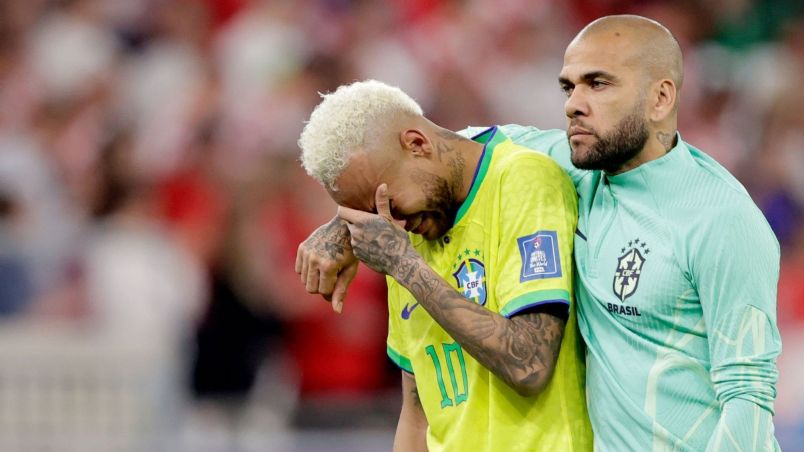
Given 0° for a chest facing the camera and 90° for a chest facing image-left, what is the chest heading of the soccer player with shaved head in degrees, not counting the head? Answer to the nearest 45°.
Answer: approximately 45°

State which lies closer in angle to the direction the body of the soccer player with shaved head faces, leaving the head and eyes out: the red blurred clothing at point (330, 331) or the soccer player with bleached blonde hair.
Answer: the soccer player with bleached blonde hair

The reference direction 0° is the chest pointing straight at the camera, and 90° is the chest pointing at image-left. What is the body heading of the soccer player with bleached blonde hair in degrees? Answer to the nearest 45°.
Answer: approximately 45°

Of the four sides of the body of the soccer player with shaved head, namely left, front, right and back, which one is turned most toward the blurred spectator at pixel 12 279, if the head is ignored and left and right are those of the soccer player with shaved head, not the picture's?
right
